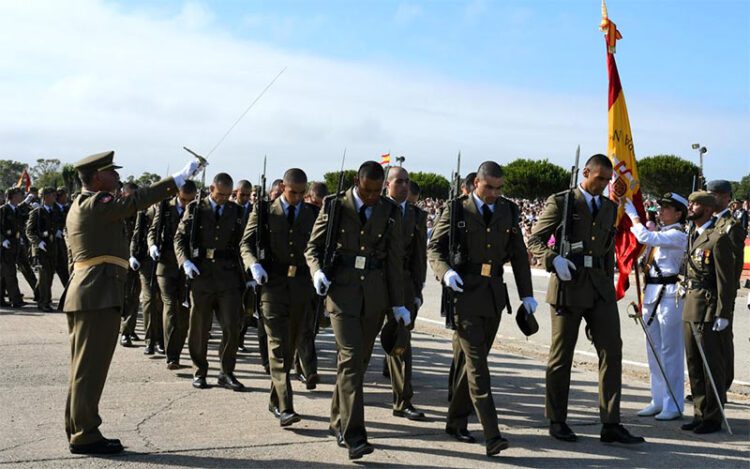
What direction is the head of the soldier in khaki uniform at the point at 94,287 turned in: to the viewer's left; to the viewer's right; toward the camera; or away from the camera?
to the viewer's right

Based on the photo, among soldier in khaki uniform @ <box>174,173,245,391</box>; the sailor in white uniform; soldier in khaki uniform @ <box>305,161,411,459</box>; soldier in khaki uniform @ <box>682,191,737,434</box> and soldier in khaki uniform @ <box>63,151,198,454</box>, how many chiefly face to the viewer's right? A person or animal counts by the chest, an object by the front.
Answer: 1

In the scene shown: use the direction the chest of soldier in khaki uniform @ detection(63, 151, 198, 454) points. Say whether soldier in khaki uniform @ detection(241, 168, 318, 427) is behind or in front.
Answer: in front

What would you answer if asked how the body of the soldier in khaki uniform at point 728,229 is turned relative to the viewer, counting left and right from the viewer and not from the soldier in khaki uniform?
facing to the left of the viewer

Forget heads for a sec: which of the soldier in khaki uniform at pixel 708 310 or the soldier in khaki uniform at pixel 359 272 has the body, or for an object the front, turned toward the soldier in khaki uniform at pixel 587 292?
the soldier in khaki uniform at pixel 708 310

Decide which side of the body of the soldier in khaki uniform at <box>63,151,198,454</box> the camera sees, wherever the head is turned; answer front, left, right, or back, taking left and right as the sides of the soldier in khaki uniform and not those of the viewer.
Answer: right

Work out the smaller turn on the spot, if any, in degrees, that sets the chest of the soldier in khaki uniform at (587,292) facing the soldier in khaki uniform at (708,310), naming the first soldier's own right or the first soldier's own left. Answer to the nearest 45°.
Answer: approximately 90° to the first soldier's own left

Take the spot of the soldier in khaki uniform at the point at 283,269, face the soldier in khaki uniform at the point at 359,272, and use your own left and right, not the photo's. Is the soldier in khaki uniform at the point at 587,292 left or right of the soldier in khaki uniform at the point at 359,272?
left

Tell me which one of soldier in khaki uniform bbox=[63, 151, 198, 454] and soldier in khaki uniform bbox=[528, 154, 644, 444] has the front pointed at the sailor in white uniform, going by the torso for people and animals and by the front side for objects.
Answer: soldier in khaki uniform bbox=[63, 151, 198, 454]

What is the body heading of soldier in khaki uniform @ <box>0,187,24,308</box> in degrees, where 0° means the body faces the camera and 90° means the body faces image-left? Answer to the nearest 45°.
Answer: approximately 315°

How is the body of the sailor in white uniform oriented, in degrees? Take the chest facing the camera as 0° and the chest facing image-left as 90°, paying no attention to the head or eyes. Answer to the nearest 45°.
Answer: approximately 90°

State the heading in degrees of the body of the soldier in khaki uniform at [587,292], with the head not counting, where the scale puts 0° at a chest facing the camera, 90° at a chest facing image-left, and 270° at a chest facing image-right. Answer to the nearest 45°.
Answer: approximately 315°

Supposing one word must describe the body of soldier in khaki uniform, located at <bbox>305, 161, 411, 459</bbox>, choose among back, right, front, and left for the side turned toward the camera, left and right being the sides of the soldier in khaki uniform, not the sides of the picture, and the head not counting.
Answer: front

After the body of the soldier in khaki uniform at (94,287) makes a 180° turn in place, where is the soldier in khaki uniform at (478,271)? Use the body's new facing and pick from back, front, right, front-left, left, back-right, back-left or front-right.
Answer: back
